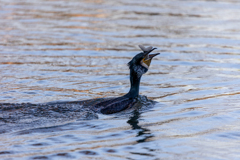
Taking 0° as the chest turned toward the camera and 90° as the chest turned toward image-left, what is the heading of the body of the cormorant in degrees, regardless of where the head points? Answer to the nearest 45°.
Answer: approximately 270°
